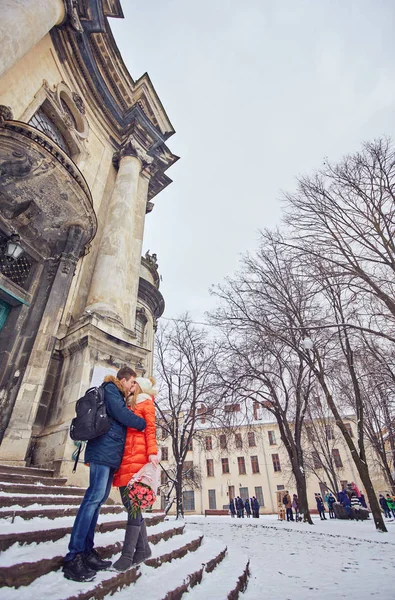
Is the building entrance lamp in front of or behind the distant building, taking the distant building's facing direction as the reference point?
in front

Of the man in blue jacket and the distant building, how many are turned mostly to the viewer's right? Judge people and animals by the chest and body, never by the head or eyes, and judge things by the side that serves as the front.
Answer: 1

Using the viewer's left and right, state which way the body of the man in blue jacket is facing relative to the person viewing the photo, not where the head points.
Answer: facing to the right of the viewer

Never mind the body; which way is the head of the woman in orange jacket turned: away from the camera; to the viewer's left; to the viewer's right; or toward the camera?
to the viewer's left

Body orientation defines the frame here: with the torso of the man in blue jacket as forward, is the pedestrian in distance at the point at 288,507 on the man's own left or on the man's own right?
on the man's own left

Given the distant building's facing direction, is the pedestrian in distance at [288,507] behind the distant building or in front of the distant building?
in front

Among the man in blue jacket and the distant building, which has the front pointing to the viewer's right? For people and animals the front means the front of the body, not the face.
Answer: the man in blue jacket

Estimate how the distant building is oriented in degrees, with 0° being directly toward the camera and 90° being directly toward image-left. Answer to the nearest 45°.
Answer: approximately 0°

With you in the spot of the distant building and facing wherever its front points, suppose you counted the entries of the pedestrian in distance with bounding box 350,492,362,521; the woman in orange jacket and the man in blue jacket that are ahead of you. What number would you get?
3

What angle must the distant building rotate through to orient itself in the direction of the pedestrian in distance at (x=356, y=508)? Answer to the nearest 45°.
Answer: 0° — it already faces them

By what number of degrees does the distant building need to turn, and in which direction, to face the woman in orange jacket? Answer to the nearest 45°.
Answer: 0° — it already faces them

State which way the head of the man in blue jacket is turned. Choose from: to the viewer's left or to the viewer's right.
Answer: to the viewer's right
